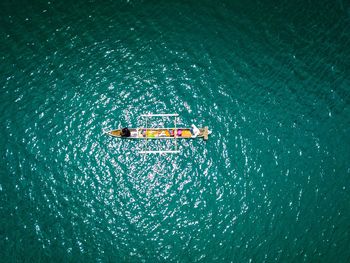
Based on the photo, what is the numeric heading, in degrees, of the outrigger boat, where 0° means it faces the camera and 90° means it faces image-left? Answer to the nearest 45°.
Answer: approximately 90°
